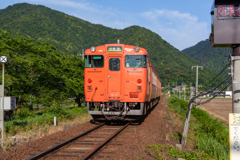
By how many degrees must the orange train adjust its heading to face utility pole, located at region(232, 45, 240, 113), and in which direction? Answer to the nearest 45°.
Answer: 0° — it already faces it

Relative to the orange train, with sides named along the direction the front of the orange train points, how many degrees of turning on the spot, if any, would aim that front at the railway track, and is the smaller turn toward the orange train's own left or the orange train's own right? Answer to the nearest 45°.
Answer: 0° — it already faces it

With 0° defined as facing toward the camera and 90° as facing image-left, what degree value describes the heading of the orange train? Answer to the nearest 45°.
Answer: approximately 0°
